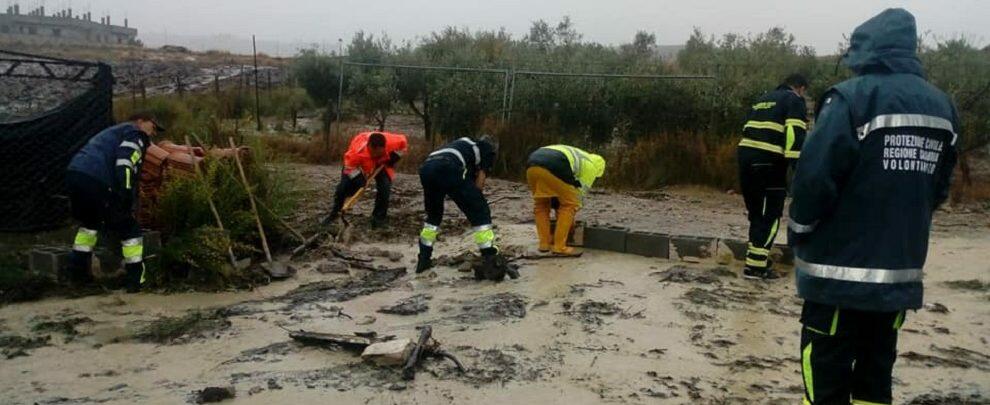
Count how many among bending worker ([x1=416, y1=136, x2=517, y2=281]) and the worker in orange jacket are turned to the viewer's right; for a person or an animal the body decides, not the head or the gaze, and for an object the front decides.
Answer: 1

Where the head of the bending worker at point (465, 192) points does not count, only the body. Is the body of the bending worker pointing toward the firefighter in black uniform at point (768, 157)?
yes

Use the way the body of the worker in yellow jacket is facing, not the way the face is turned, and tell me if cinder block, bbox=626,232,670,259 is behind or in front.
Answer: in front

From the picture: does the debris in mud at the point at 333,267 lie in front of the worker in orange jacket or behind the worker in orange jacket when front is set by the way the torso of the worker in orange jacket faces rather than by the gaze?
in front

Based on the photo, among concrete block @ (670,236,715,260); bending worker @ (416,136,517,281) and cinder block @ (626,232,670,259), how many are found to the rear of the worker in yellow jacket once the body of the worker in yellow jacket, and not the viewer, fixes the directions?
1

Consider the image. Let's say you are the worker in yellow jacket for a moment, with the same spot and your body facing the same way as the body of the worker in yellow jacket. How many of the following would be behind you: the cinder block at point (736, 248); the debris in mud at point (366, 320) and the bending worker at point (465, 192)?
2

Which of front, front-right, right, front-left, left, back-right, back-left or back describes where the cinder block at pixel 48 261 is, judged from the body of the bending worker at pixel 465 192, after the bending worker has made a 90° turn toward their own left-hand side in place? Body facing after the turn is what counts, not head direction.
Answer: left

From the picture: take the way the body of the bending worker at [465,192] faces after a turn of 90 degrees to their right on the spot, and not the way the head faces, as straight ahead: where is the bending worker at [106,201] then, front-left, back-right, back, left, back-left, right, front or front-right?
right

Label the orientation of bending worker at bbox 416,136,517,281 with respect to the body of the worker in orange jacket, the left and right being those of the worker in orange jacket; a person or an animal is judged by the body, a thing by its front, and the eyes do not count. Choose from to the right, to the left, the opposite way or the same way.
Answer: to the left

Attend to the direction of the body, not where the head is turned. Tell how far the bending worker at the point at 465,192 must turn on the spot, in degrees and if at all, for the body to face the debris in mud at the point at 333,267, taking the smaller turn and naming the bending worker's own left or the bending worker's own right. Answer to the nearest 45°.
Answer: approximately 180°

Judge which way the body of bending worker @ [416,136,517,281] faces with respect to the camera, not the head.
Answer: to the viewer's right

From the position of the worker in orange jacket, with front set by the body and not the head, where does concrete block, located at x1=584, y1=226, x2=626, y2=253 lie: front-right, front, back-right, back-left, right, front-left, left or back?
front-left

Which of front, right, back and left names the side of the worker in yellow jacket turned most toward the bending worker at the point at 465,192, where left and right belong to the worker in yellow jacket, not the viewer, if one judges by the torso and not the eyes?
back

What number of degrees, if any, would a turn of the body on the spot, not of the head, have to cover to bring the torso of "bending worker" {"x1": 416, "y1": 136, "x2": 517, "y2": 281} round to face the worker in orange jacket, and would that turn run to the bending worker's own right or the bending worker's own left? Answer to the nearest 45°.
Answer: approximately 135° to the bending worker's own left

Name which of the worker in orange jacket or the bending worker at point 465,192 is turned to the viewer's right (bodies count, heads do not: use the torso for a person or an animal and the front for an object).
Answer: the bending worker

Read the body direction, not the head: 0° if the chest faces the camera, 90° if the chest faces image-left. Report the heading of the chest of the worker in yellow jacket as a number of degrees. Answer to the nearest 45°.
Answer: approximately 225°
